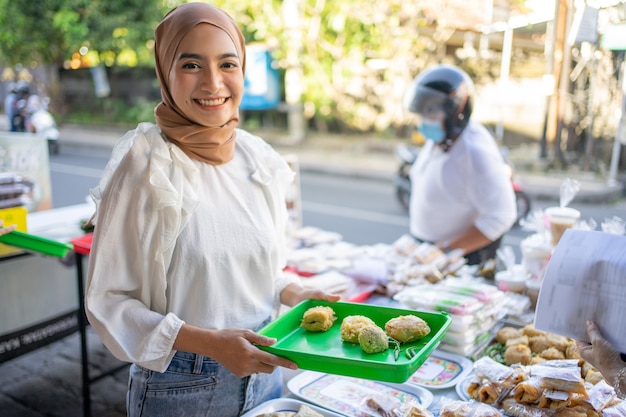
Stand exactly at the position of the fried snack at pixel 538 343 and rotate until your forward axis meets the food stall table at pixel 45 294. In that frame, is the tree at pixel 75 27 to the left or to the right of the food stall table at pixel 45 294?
right

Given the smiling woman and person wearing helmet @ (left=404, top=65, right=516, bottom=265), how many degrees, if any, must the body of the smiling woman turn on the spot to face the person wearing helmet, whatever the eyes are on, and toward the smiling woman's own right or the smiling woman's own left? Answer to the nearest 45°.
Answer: approximately 90° to the smiling woman's own left

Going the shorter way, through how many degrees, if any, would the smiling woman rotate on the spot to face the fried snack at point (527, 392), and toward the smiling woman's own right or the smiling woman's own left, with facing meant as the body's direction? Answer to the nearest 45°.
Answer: approximately 45° to the smiling woman's own left

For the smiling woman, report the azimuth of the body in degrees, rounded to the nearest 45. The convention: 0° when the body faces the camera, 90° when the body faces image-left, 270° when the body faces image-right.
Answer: approximately 315°

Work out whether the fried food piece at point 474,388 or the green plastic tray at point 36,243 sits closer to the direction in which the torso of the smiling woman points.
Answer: the fried food piece

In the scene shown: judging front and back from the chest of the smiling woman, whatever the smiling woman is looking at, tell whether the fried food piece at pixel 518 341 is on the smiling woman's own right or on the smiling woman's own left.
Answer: on the smiling woman's own left

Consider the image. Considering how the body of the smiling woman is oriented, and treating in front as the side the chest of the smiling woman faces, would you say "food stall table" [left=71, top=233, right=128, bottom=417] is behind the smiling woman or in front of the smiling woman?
behind

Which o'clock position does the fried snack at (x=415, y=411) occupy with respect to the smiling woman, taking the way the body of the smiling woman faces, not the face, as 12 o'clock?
The fried snack is roughly at 11 o'clock from the smiling woman.

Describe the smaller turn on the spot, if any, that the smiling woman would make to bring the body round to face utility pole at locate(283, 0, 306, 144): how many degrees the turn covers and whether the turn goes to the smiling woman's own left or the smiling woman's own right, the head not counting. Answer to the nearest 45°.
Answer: approximately 135° to the smiling woman's own left
